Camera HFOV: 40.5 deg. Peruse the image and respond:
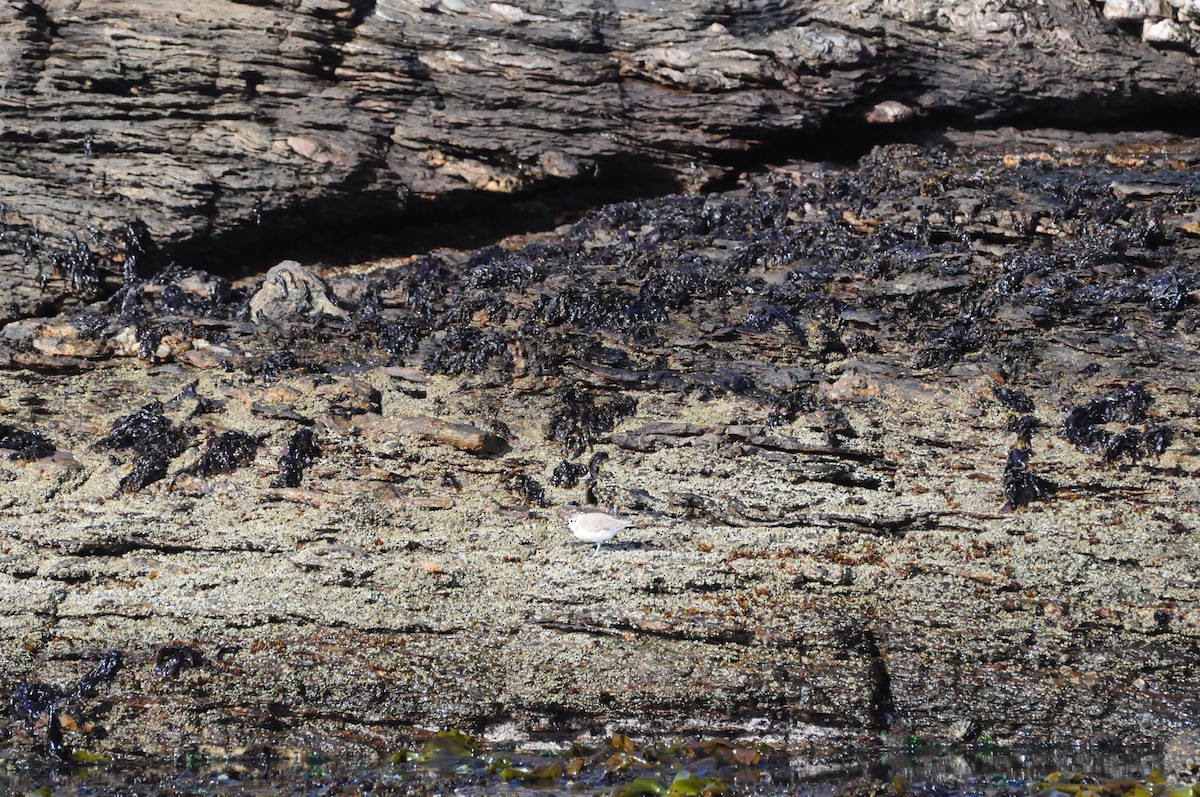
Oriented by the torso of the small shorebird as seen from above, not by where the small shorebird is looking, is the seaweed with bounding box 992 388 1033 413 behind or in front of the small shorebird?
behind

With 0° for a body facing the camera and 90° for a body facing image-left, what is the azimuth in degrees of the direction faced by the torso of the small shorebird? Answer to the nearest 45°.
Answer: approximately 90°

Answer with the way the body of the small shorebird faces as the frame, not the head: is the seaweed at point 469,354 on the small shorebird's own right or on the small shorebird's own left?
on the small shorebird's own right

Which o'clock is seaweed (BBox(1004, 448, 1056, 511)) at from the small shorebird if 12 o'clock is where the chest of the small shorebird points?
The seaweed is roughly at 6 o'clock from the small shorebird.

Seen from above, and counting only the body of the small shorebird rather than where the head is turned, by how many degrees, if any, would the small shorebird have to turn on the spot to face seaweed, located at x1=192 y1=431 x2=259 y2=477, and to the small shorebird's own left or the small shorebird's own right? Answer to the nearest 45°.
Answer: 0° — it already faces it

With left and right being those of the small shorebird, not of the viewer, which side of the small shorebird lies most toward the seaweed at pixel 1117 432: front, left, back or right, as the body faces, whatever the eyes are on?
back

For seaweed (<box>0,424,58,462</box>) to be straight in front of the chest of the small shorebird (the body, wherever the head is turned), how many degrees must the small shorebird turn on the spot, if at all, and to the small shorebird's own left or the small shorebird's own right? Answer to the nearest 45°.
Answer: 0° — it already faces it

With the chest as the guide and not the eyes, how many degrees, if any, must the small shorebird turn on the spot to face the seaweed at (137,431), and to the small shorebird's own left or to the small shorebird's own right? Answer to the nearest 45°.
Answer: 0° — it already faces it

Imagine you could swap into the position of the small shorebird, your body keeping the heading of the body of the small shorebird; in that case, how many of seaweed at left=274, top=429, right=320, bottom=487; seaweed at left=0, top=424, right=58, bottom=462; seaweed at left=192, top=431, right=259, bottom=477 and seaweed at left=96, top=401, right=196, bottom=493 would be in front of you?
4
